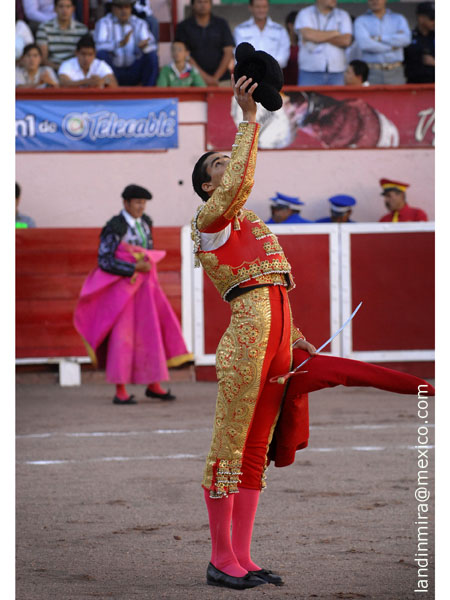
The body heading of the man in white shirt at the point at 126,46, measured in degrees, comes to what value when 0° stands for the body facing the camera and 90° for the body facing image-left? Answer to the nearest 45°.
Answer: approximately 0°

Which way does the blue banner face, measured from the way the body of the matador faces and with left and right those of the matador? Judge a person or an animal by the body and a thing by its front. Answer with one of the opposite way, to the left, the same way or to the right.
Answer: to the right

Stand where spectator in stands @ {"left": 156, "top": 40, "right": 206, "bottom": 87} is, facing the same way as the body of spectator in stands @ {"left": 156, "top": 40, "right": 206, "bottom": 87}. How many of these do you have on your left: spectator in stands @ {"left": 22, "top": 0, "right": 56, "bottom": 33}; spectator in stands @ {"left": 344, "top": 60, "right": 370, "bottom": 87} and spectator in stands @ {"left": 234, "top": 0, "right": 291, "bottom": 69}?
2

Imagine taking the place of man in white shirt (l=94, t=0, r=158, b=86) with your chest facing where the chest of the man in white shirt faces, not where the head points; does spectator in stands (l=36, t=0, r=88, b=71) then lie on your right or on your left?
on your right

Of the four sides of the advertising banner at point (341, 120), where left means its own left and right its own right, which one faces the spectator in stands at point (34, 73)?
right

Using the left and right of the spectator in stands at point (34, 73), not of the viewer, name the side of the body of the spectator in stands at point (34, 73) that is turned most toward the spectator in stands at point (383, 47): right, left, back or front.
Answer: left

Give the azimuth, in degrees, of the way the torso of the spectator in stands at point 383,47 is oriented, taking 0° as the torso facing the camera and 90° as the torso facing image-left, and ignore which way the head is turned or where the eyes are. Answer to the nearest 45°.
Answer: approximately 0°
